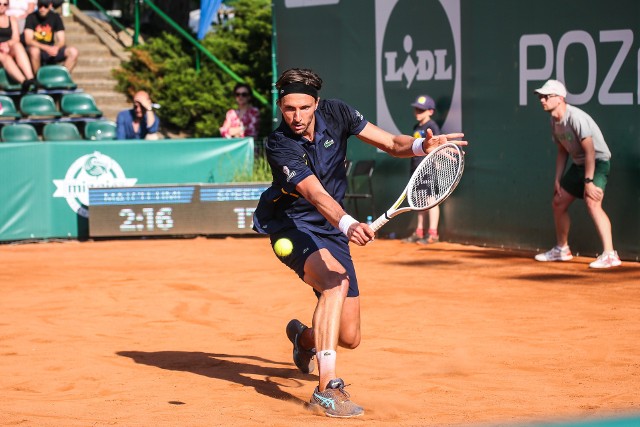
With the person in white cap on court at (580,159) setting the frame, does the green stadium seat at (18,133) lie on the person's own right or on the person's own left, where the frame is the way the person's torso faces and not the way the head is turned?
on the person's own right

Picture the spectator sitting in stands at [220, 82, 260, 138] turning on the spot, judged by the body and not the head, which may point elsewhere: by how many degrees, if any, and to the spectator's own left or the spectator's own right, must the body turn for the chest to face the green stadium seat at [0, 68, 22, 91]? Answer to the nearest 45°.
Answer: approximately 135° to the spectator's own right

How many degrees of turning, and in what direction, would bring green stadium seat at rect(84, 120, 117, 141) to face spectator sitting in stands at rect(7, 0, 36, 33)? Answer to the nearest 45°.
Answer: approximately 135° to its right

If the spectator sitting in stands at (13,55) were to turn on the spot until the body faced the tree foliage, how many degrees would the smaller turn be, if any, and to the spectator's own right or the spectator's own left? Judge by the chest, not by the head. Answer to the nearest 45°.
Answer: approximately 90° to the spectator's own left

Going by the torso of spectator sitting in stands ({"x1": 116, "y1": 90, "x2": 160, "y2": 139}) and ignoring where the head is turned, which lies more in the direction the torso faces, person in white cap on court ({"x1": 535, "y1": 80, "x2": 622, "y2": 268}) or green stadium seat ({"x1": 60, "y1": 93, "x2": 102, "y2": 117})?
the person in white cap on court

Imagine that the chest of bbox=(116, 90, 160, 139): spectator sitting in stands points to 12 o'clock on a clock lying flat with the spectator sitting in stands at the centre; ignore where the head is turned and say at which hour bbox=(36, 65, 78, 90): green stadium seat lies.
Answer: The green stadium seat is roughly at 5 o'clock from the spectator sitting in stands.

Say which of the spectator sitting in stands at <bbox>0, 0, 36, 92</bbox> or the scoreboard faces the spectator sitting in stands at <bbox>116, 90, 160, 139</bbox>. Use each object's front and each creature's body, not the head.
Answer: the spectator sitting in stands at <bbox>0, 0, 36, 92</bbox>
